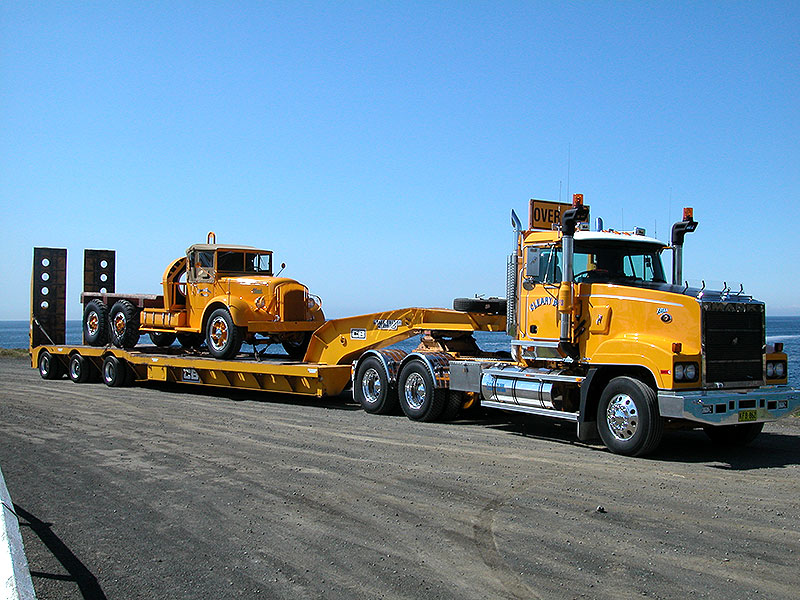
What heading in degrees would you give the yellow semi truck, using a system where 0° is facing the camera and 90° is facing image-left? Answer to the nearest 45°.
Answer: approximately 315°

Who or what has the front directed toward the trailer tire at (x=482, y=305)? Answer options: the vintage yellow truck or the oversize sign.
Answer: the vintage yellow truck

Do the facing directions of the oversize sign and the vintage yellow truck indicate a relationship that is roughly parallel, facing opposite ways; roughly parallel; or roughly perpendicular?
roughly parallel

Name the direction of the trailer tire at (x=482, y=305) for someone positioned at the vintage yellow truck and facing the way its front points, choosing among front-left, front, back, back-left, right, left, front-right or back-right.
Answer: front

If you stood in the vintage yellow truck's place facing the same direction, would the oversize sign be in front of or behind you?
in front

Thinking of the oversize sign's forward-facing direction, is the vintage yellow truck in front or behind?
behind

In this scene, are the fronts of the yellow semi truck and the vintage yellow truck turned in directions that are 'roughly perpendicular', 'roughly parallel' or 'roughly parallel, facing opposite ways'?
roughly parallel

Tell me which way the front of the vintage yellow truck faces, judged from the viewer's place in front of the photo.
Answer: facing the viewer and to the right of the viewer
